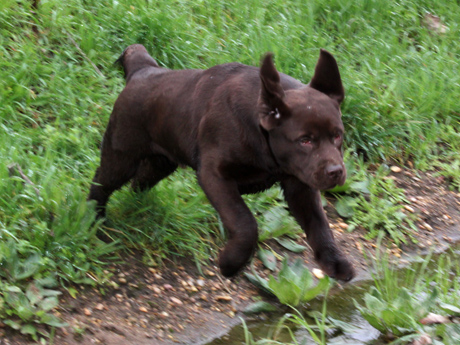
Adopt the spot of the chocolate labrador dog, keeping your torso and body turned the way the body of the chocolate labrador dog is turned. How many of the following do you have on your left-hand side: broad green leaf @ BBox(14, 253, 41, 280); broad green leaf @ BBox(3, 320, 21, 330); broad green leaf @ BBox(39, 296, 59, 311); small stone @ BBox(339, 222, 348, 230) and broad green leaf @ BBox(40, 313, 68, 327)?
1

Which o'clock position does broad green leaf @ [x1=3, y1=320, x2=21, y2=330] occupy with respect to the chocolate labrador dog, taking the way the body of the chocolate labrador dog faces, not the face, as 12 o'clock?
The broad green leaf is roughly at 3 o'clock from the chocolate labrador dog.

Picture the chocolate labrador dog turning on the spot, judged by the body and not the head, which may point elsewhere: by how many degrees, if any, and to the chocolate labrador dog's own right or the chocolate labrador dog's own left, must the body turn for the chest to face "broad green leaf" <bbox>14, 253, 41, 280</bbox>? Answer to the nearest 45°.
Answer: approximately 90° to the chocolate labrador dog's own right

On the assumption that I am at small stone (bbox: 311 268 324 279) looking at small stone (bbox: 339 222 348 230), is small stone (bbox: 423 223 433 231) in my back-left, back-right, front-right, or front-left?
front-right

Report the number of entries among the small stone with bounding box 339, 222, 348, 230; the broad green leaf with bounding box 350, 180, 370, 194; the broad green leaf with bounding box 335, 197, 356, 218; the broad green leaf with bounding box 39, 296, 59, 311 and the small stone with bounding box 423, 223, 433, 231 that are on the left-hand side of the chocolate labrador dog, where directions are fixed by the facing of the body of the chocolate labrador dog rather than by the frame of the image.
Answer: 4

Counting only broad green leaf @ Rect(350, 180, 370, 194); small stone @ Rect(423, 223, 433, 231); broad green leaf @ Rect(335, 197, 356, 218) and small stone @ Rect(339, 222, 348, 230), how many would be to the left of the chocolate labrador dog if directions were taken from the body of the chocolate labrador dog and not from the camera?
4

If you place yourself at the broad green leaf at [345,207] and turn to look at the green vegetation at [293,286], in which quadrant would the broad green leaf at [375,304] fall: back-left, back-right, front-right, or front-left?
front-left

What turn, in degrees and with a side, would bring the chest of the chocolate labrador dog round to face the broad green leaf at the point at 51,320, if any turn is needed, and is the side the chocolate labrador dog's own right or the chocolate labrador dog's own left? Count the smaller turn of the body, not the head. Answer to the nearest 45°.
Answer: approximately 90° to the chocolate labrador dog's own right

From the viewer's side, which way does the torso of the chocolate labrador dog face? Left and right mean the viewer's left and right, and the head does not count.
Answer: facing the viewer and to the right of the viewer

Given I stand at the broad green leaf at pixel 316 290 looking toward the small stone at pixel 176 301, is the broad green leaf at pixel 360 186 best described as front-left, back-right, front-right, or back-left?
back-right

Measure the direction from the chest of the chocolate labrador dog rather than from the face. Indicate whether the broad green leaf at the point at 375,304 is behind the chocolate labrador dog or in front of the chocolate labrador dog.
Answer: in front

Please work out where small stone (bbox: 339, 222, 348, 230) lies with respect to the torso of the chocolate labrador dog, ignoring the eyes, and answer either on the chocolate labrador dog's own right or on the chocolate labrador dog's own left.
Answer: on the chocolate labrador dog's own left

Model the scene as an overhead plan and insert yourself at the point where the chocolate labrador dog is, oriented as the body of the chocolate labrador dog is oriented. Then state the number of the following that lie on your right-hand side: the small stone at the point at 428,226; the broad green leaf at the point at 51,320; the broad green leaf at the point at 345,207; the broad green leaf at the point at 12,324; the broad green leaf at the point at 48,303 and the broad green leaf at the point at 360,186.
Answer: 3

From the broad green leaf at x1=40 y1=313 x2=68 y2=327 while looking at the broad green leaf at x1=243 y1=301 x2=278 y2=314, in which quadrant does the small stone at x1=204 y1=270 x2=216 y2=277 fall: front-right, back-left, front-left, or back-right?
front-left

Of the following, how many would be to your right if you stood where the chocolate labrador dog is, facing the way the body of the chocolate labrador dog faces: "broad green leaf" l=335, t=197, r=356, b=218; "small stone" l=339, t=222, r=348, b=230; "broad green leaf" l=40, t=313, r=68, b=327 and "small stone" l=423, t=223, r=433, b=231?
1
